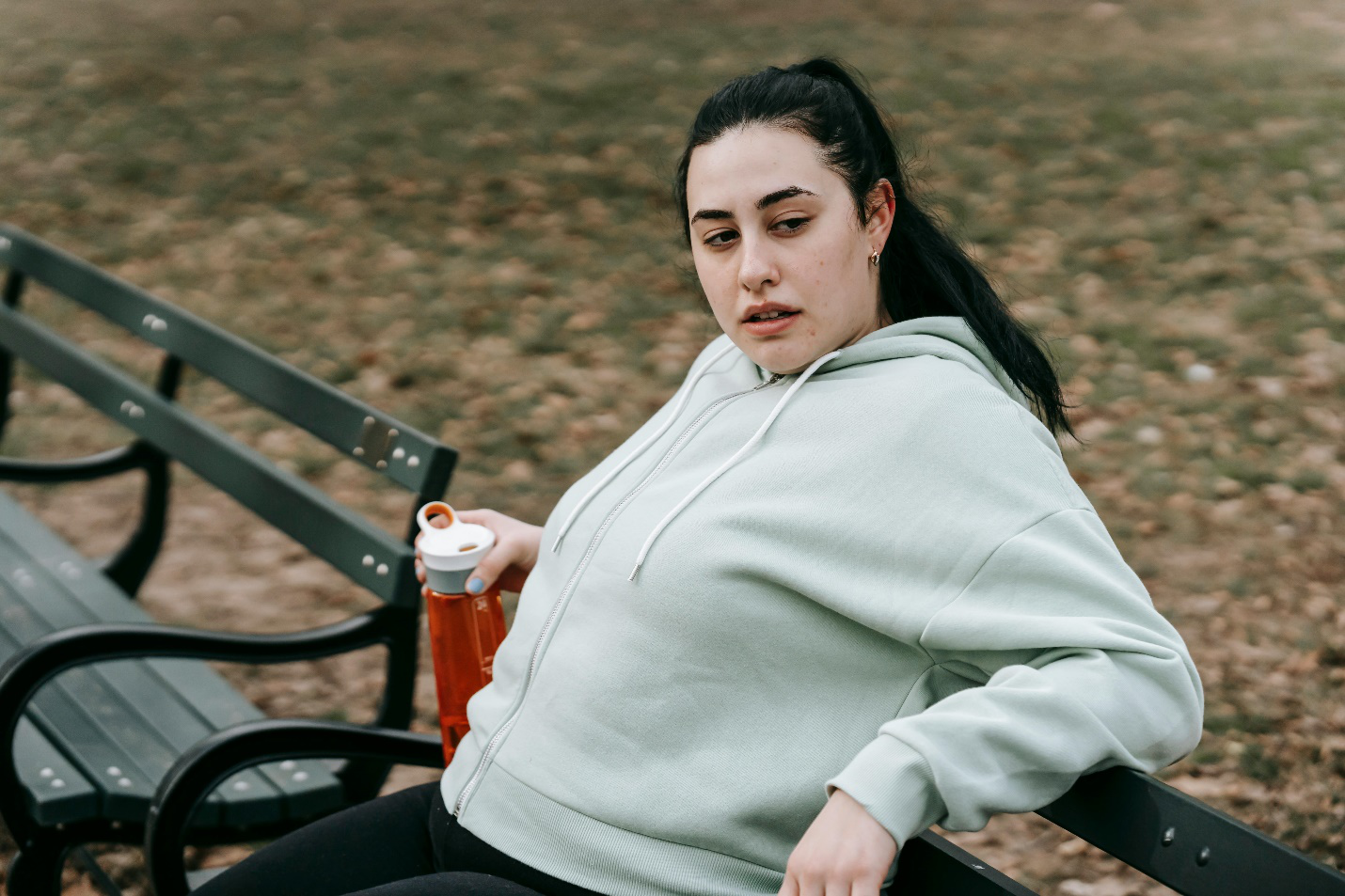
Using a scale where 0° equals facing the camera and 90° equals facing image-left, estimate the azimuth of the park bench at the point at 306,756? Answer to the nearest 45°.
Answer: approximately 45°

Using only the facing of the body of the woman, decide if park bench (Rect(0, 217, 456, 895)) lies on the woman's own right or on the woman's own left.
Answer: on the woman's own right

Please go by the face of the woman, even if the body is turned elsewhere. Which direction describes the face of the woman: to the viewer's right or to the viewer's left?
to the viewer's left

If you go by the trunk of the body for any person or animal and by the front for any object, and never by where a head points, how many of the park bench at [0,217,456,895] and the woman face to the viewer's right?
0

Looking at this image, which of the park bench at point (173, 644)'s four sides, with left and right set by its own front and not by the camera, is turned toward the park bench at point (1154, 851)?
left
